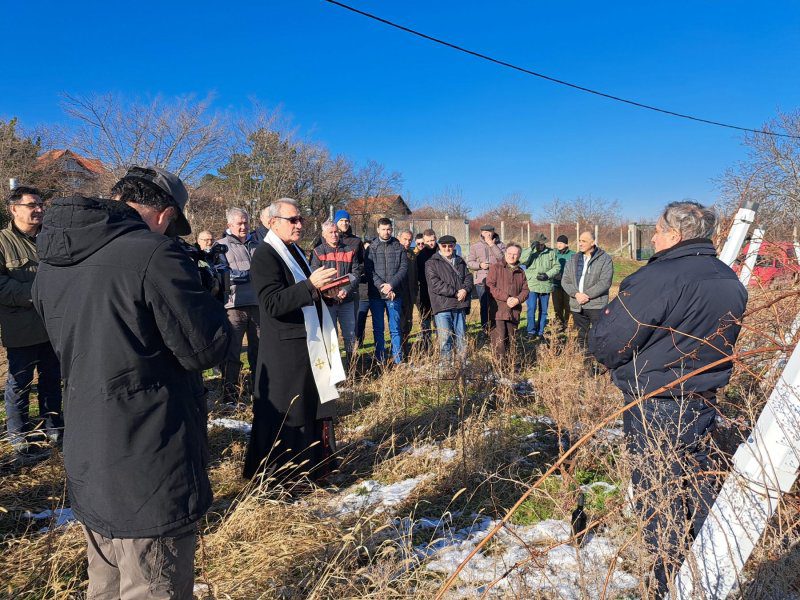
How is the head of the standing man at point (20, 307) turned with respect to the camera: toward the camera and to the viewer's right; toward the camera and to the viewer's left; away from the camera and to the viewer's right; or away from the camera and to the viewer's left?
toward the camera and to the viewer's right

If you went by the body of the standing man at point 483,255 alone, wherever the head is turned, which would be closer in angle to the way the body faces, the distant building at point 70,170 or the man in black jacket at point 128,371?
the man in black jacket

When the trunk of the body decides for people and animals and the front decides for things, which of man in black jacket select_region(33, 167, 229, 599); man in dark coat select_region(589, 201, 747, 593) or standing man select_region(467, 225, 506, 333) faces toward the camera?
the standing man

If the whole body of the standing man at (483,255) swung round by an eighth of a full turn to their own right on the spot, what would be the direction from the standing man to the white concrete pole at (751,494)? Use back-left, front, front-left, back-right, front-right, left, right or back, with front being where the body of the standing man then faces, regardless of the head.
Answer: front-left

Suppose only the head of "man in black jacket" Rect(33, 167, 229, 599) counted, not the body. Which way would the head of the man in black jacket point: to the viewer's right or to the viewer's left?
to the viewer's right

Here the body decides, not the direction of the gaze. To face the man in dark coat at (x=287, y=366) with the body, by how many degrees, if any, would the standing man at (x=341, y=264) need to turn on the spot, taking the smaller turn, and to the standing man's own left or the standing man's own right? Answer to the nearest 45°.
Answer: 0° — they already face them

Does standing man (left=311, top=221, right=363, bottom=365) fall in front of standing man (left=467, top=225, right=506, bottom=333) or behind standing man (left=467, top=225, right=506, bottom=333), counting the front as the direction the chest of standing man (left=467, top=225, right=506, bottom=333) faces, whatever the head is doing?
in front

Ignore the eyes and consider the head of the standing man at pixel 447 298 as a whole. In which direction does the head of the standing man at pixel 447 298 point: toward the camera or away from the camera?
toward the camera

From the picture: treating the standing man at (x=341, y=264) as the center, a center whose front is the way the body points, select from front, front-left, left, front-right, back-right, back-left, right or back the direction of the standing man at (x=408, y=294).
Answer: back-left

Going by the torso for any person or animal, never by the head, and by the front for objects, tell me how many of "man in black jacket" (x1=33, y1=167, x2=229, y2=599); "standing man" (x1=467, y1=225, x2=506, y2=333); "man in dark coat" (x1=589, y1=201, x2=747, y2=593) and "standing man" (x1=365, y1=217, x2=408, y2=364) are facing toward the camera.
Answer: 2

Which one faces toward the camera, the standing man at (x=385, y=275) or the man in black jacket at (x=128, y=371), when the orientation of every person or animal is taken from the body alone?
the standing man

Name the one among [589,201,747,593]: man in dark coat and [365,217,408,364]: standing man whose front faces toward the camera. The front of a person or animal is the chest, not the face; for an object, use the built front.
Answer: the standing man

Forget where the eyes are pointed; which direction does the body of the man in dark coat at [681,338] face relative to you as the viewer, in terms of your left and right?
facing away from the viewer and to the left of the viewer

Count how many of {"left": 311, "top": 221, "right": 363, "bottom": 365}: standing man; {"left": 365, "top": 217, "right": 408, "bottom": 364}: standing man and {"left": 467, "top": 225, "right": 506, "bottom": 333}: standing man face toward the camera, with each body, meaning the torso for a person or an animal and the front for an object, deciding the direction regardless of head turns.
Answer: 3

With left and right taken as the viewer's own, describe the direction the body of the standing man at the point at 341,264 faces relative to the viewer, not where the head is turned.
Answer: facing the viewer

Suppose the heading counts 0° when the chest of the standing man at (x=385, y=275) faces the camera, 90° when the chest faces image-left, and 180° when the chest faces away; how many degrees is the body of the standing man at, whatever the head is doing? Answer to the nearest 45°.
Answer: approximately 0°

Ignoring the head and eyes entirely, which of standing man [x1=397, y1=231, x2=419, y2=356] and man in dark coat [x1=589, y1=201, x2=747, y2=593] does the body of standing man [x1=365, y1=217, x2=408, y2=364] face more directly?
the man in dark coat

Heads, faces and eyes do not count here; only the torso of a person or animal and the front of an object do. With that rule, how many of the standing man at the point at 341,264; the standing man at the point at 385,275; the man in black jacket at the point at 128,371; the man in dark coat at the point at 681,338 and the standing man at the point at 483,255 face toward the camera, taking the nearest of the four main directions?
3
